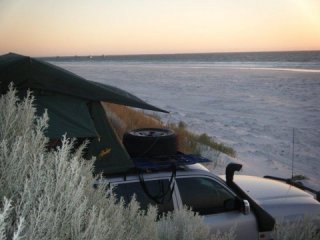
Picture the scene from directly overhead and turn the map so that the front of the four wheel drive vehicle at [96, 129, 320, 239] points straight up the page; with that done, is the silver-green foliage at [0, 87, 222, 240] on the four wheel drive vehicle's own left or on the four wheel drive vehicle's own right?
on the four wheel drive vehicle's own right

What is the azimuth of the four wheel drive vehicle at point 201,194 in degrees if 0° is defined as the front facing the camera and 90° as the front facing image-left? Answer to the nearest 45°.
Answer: approximately 270°
